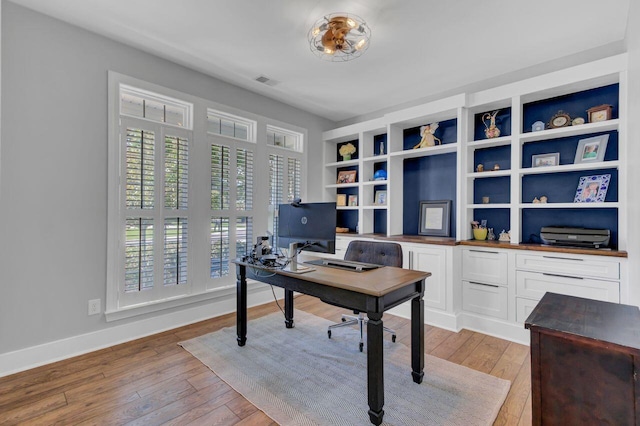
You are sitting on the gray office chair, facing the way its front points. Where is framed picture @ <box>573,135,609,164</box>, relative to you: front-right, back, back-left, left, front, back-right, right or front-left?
back-left

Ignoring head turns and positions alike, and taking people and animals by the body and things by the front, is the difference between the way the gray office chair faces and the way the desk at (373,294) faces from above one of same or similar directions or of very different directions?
very different directions

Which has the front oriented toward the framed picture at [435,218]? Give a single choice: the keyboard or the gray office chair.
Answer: the keyboard

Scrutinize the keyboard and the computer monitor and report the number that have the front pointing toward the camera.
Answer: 0

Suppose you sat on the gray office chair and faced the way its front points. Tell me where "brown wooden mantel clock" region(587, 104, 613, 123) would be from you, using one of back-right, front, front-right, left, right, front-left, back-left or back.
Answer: back-left

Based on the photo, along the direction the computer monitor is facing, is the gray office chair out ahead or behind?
ahead

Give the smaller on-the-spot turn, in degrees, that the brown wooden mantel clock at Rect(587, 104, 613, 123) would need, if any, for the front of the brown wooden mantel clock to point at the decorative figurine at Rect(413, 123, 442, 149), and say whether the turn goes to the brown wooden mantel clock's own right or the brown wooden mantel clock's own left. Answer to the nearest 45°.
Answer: approximately 45° to the brown wooden mantel clock's own right

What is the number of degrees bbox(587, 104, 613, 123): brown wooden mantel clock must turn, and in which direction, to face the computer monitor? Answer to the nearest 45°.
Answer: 0° — it already faces it

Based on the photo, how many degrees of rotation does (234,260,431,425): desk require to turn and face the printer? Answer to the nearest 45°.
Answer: approximately 45° to its right

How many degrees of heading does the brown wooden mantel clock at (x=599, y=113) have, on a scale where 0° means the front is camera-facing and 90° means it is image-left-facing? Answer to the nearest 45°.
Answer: approximately 45°

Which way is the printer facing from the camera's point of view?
toward the camera

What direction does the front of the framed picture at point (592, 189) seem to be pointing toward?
toward the camera

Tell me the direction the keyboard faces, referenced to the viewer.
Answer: facing away from the viewer and to the right of the viewer

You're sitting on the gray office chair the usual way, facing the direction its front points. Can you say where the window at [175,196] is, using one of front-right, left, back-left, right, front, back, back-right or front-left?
front-right

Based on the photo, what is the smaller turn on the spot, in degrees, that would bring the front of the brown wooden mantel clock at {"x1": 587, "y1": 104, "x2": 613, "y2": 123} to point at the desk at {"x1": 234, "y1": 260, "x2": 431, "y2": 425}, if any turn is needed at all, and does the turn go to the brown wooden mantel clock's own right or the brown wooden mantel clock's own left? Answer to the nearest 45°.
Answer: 0° — it already faces it
